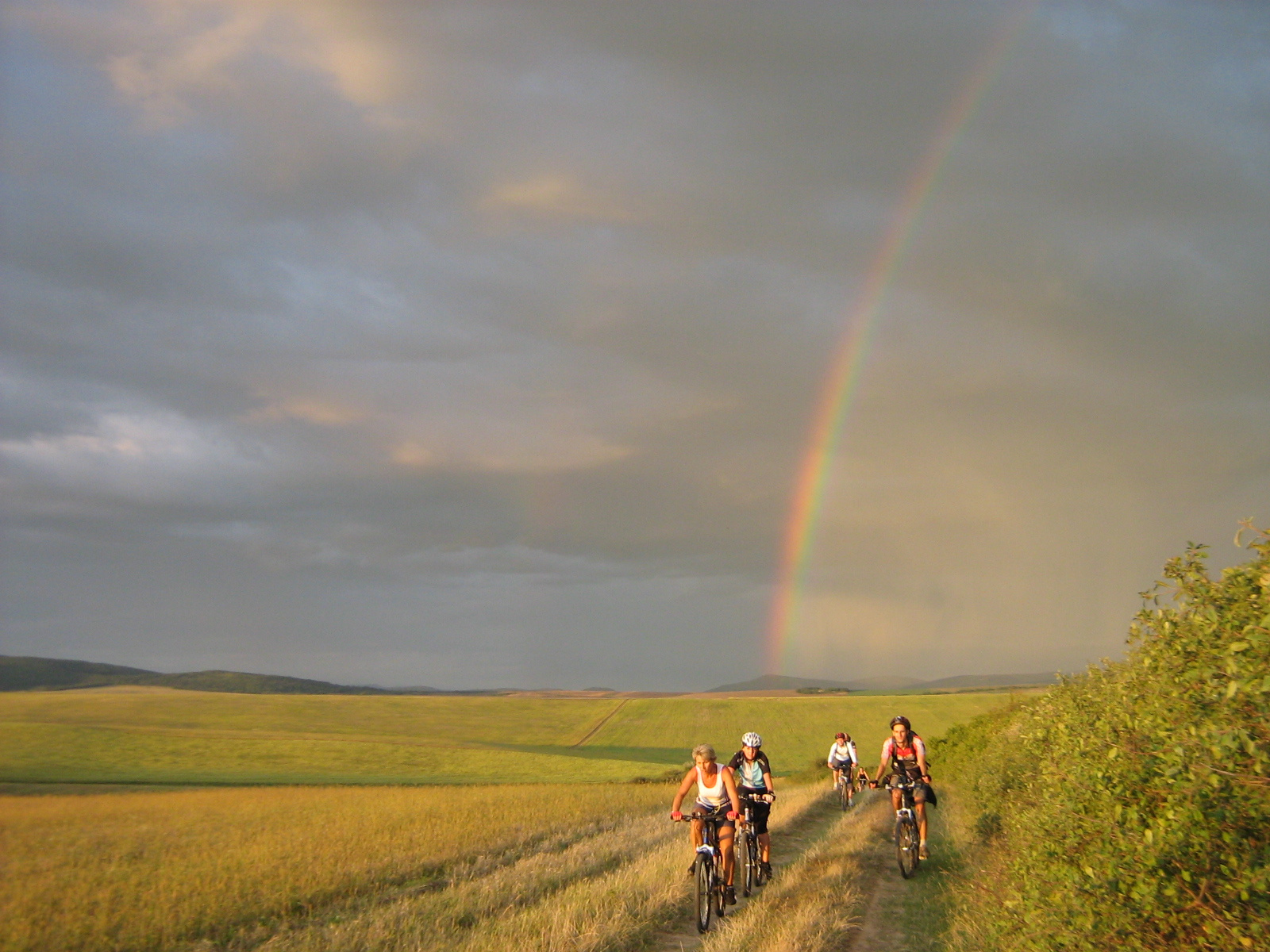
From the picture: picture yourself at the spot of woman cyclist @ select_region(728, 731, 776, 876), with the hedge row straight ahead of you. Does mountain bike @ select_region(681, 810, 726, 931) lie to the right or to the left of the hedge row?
right

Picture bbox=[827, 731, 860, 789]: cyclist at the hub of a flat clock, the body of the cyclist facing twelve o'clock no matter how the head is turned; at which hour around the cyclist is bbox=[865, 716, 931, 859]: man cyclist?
The man cyclist is roughly at 12 o'clock from the cyclist.

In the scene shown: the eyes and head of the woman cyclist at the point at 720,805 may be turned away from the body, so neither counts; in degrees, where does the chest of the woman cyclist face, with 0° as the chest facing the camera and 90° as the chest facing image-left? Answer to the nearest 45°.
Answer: approximately 0°

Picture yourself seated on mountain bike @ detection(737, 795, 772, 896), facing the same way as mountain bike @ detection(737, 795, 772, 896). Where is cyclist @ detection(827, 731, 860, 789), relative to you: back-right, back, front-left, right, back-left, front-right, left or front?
back

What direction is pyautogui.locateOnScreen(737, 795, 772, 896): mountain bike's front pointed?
toward the camera

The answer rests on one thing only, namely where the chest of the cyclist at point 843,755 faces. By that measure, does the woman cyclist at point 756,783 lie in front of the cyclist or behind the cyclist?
in front

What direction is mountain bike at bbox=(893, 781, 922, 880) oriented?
toward the camera

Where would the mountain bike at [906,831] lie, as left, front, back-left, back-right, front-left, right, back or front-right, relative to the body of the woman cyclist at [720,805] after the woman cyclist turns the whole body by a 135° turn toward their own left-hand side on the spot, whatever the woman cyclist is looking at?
front

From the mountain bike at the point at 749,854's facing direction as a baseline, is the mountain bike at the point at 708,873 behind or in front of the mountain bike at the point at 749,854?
in front

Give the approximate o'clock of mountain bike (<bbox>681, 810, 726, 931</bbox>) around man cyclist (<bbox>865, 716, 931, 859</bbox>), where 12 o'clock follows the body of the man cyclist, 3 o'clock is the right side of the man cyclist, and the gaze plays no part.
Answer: The mountain bike is roughly at 1 o'clock from the man cyclist.

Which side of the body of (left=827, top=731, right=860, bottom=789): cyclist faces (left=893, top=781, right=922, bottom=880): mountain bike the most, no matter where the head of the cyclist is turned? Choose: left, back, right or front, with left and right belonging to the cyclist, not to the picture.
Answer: front
